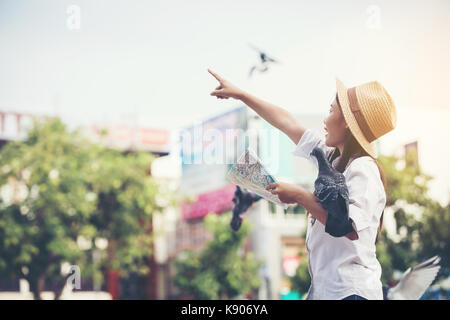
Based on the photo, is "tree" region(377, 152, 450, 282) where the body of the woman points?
no

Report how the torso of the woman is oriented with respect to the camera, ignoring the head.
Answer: to the viewer's left

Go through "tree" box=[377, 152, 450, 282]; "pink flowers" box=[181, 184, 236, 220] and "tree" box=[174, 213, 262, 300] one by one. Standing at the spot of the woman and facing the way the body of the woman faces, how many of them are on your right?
3

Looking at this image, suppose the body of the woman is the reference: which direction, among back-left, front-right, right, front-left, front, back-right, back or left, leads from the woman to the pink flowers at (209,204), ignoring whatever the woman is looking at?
right

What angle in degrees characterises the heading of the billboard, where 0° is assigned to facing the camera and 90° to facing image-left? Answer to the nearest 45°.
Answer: approximately 45°

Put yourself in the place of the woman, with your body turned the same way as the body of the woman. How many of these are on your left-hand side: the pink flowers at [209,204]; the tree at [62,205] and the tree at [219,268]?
0

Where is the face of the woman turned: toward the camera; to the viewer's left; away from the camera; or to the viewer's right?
to the viewer's left

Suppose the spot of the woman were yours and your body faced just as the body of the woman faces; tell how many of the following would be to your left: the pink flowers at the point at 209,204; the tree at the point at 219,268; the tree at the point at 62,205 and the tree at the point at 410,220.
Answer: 0

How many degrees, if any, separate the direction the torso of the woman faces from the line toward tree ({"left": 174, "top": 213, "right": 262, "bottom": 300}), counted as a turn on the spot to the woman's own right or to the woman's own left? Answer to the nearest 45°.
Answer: approximately 90° to the woman's own right

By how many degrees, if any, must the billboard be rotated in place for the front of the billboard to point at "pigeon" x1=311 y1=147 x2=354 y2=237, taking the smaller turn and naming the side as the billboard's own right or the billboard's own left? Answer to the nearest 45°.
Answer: approximately 45° to the billboard's own left

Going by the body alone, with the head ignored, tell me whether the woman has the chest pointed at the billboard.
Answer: no

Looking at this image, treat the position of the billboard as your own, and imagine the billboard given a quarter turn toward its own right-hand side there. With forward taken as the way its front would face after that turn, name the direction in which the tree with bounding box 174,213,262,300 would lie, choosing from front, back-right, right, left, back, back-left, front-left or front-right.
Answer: back-left
